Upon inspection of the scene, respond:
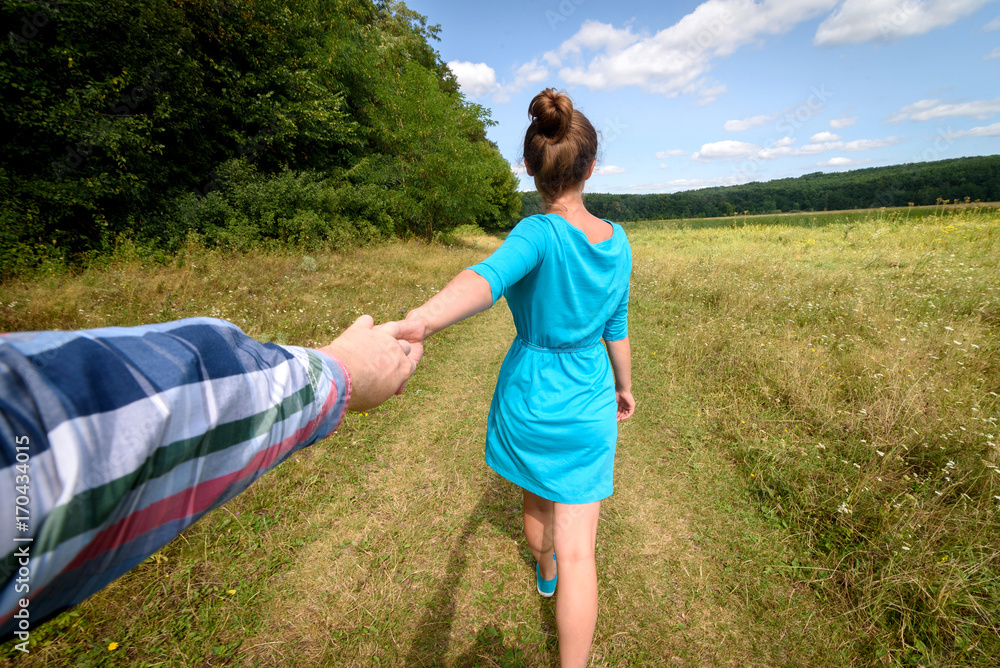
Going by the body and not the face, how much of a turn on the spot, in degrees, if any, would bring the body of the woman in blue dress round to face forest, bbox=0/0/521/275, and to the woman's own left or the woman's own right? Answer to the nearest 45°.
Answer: approximately 45° to the woman's own left

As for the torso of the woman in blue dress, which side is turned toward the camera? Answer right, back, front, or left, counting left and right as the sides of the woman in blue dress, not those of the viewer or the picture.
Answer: back

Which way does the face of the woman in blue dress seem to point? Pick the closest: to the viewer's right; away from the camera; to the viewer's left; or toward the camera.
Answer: away from the camera
